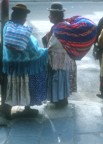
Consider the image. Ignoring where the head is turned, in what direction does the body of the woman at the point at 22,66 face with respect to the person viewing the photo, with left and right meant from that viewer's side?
facing away from the viewer and to the right of the viewer
